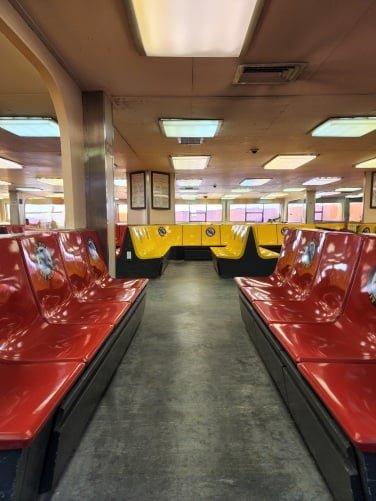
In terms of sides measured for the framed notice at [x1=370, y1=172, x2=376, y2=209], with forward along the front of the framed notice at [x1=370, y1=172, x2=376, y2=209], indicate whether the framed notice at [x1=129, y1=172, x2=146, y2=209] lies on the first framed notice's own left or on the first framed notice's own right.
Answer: on the first framed notice's own right

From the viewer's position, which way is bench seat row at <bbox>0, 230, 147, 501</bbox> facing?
facing to the right of the viewer

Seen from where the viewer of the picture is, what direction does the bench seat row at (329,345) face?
facing to the left of the viewer

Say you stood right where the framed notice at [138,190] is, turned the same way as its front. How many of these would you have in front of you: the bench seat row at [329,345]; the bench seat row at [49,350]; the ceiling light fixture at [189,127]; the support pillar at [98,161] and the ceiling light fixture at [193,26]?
5

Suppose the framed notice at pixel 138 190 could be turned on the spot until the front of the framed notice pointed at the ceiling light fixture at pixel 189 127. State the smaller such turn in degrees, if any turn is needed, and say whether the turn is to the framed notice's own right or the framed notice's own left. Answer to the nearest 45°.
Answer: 0° — it already faces it

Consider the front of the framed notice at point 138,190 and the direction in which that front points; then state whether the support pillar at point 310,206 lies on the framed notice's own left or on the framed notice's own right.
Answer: on the framed notice's own left

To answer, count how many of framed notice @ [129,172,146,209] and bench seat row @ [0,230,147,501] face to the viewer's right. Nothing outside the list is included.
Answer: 1

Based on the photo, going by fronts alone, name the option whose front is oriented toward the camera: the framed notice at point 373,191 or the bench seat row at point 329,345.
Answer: the framed notice

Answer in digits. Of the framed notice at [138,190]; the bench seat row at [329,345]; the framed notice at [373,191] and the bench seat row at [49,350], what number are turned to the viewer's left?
1

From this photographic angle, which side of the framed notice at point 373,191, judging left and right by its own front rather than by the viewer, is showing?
front

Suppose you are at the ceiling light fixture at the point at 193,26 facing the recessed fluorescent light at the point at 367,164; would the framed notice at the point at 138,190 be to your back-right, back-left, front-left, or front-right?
front-left

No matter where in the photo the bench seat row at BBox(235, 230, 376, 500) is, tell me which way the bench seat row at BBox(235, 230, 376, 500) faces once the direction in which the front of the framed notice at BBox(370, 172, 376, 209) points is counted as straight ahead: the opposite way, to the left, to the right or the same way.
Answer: to the right

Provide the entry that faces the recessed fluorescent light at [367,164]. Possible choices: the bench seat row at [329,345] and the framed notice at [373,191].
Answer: the framed notice

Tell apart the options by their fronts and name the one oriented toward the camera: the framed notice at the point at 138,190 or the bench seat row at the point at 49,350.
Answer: the framed notice

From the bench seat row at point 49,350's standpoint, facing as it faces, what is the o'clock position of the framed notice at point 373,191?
The framed notice is roughly at 11 o'clock from the bench seat row.

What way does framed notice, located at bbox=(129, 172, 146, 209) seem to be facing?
toward the camera

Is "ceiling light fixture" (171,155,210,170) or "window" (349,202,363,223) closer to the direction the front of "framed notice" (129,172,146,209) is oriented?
the ceiling light fixture

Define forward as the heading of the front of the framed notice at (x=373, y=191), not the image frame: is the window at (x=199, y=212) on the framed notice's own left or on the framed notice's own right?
on the framed notice's own right

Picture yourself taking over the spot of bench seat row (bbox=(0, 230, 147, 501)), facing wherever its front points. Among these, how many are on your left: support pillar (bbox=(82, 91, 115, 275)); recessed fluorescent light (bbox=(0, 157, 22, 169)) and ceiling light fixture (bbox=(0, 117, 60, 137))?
3

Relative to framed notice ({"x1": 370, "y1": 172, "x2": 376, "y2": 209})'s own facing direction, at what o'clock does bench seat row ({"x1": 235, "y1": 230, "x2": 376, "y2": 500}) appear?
The bench seat row is roughly at 12 o'clock from the framed notice.

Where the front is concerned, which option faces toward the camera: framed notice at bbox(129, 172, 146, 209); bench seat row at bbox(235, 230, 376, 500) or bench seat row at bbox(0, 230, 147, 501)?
the framed notice
